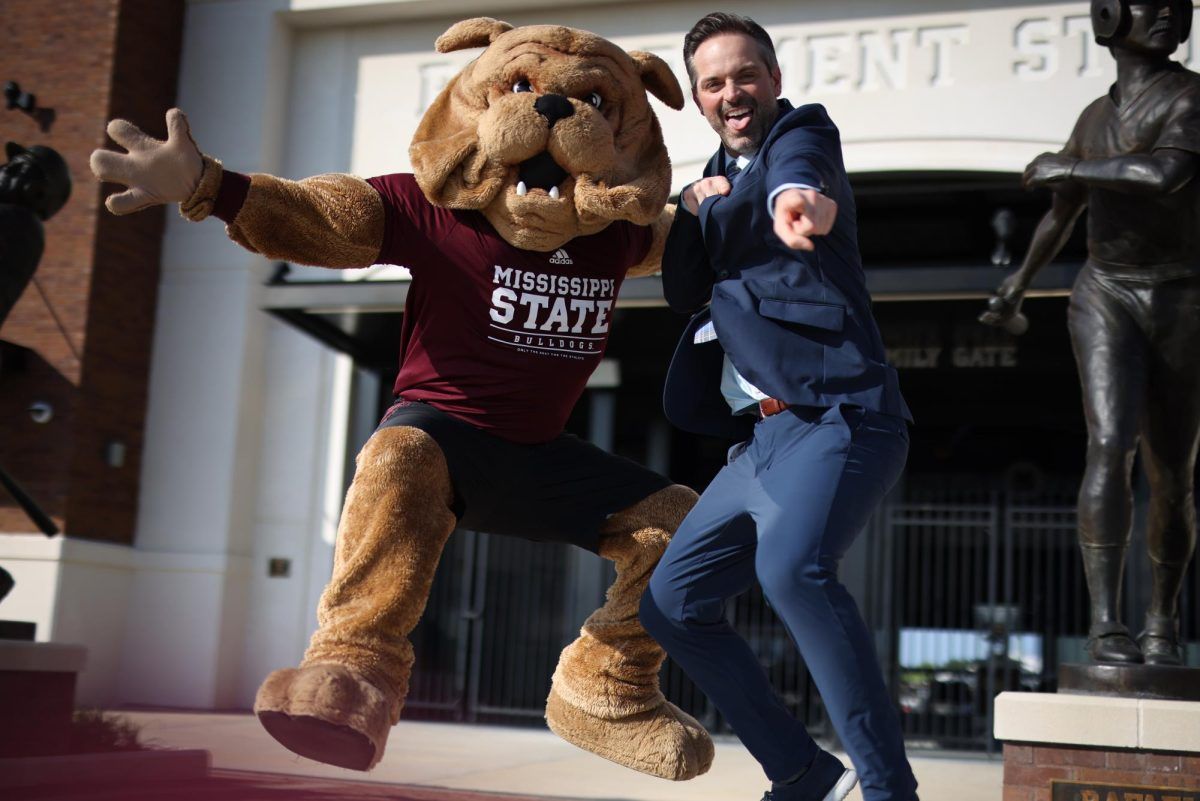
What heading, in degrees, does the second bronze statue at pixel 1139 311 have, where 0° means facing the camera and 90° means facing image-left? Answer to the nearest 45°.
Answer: approximately 0°

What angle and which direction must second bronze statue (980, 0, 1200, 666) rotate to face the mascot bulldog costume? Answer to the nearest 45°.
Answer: approximately 45° to its right

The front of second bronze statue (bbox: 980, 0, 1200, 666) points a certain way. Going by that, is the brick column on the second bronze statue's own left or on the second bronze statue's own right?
on the second bronze statue's own right

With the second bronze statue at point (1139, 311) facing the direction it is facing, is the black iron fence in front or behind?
behind
